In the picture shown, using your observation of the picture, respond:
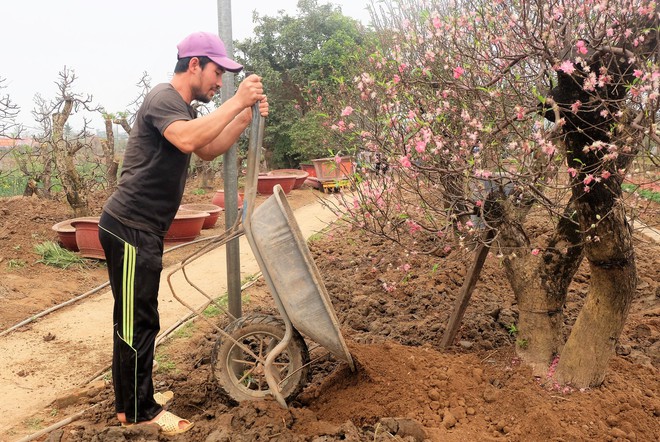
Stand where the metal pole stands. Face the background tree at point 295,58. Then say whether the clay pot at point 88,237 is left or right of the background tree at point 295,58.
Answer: left

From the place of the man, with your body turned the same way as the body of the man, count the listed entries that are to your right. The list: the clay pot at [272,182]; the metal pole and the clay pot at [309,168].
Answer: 0

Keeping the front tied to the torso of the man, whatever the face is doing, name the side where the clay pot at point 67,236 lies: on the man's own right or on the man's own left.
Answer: on the man's own left

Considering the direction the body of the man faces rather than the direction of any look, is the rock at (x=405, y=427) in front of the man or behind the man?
in front

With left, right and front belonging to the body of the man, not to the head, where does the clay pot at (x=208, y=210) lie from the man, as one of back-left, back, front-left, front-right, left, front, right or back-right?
left

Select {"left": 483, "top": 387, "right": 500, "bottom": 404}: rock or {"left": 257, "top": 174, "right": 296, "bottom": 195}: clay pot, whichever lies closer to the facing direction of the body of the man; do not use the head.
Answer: the rock

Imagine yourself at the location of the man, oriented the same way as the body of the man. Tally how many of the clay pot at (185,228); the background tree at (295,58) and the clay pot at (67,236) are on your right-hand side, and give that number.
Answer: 0

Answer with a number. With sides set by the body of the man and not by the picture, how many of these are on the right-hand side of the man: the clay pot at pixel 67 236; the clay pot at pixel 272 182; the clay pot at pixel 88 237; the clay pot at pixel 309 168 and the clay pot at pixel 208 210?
0

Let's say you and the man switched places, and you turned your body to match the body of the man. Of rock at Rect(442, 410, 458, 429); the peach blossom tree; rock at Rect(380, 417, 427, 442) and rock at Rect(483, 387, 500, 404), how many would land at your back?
0

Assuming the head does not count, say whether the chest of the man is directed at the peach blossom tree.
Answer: yes

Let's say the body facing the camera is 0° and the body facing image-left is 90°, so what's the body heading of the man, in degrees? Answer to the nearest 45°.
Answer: approximately 270°

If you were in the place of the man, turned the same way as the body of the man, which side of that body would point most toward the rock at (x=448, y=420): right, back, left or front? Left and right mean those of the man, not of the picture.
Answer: front

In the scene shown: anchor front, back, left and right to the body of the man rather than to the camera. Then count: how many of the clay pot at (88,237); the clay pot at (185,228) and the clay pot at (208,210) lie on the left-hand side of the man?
3

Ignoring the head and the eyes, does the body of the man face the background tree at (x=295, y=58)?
no

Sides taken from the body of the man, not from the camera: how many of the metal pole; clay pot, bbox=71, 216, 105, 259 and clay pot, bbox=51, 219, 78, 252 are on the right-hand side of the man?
0

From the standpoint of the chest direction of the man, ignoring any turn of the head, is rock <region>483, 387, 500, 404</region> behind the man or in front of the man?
in front

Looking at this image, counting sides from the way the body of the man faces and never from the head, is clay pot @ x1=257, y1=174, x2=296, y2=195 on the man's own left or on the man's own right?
on the man's own left

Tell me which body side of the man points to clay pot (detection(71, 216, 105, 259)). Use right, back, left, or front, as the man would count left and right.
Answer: left

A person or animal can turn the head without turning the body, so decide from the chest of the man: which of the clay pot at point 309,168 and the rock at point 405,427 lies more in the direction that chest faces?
the rock
